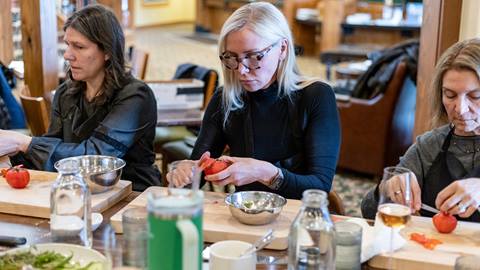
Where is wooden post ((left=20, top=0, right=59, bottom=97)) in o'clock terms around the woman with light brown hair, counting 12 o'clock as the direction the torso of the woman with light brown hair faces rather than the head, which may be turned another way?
The wooden post is roughly at 4 o'clock from the woman with light brown hair.

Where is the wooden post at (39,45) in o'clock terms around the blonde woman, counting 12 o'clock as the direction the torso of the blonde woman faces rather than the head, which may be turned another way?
The wooden post is roughly at 3 o'clock from the blonde woman.

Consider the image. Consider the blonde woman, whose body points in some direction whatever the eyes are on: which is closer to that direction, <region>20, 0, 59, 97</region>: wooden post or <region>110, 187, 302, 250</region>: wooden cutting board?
the wooden cutting board

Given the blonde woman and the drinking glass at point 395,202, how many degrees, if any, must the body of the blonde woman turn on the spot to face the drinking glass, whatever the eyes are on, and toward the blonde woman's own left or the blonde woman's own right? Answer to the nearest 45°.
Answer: approximately 45° to the blonde woman's own left

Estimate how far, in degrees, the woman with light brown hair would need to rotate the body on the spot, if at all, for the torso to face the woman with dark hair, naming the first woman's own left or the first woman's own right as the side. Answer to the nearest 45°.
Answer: approximately 90° to the first woman's own right

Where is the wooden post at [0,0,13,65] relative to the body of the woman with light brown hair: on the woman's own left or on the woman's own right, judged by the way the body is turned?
on the woman's own right

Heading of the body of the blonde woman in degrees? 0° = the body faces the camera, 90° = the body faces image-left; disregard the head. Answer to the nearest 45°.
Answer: approximately 45°

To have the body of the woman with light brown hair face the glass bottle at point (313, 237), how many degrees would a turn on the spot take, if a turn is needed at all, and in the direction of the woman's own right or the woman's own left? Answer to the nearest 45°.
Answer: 0° — they already face it
